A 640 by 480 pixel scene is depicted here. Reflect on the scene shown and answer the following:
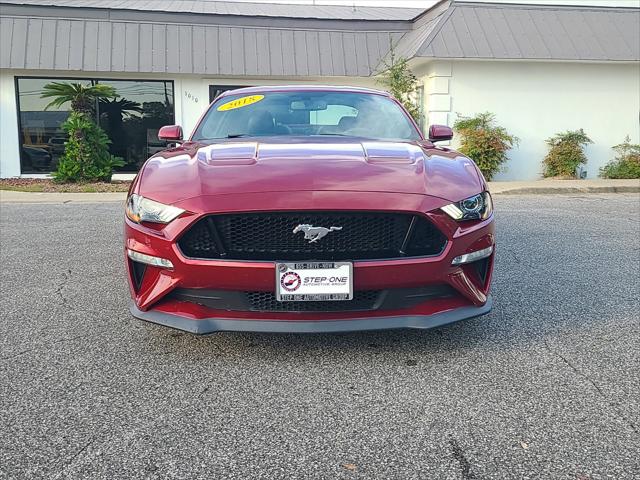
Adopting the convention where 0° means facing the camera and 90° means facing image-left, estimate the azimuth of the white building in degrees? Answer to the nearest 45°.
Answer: approximately 0°

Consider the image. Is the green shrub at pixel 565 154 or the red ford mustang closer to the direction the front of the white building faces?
the red ford mustang

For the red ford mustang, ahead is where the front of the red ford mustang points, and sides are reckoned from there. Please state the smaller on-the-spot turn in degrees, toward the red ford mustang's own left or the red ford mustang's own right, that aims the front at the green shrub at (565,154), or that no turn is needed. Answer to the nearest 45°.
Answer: approximately 135° to the red ford mustang's own left

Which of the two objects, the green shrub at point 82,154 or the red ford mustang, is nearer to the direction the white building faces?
the red ford mustang

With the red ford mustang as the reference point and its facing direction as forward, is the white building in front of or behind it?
behind

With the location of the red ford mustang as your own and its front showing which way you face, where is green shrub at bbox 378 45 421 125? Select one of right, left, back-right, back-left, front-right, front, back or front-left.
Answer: back

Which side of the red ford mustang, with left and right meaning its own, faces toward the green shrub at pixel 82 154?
back

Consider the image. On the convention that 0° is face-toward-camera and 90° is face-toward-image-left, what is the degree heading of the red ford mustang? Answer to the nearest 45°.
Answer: approximately 0°

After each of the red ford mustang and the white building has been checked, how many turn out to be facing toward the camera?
2
